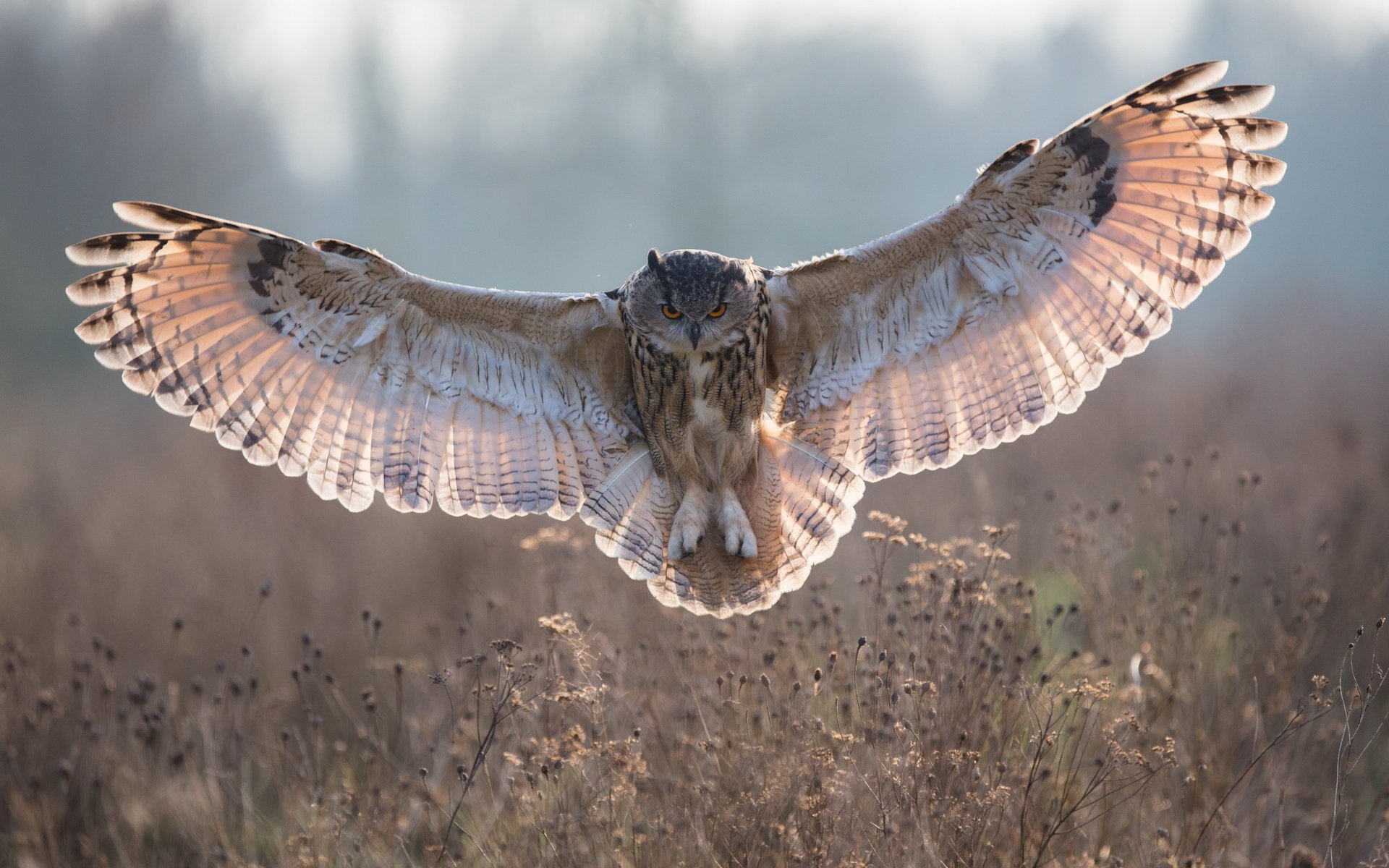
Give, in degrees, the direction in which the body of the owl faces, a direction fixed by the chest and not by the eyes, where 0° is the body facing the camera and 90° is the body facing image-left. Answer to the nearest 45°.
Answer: approximately 0°
